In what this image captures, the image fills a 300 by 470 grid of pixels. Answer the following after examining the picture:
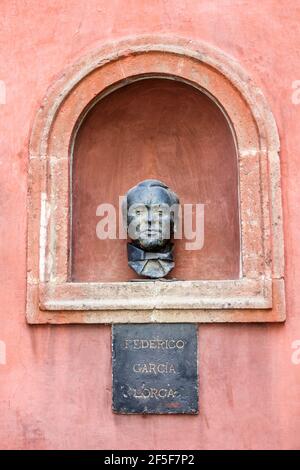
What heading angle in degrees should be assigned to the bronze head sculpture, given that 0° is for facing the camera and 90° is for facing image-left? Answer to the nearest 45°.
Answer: approximately 0°
